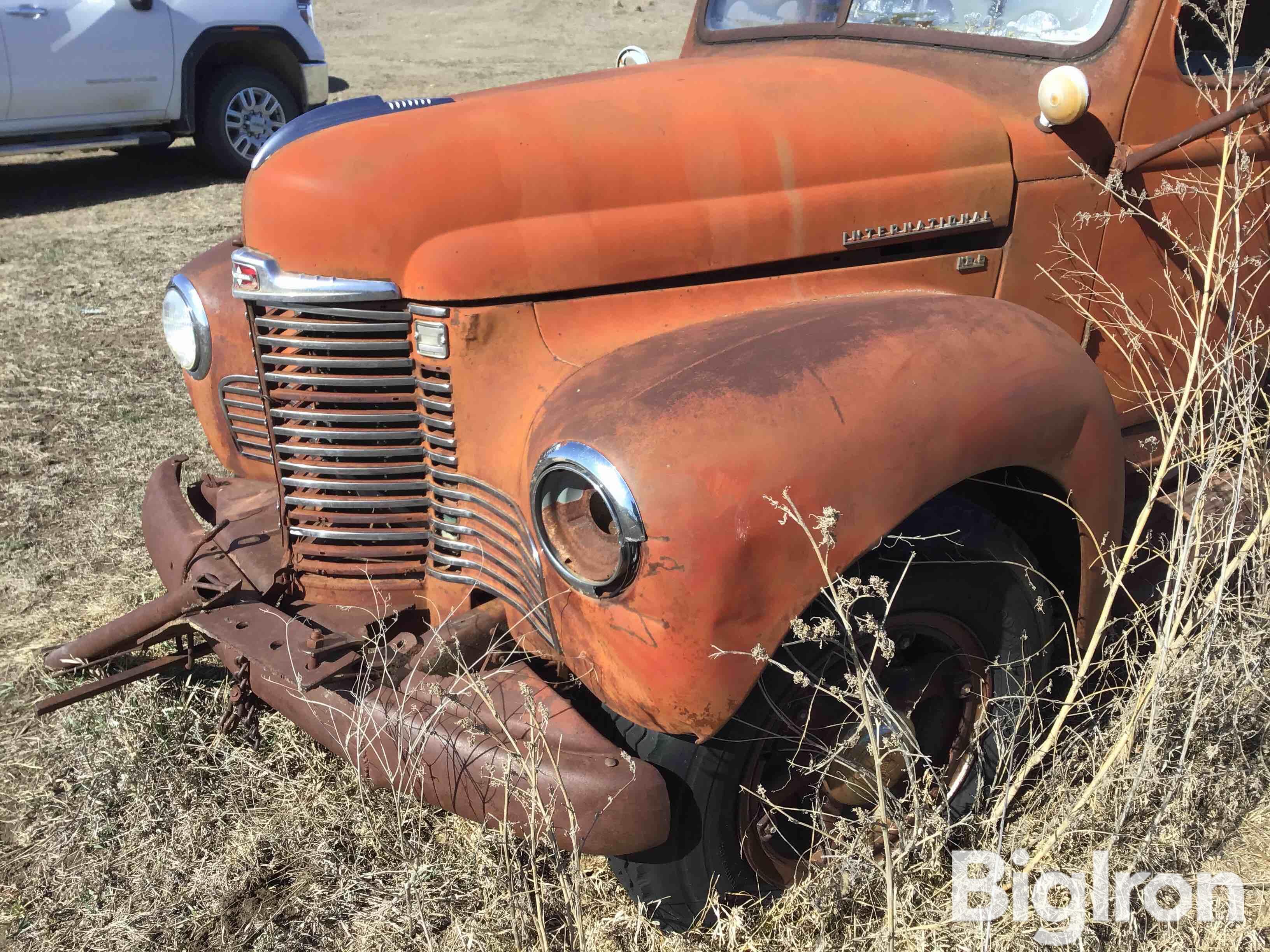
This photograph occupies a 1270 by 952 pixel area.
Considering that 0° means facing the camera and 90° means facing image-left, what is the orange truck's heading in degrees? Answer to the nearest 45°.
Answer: approximately 45°

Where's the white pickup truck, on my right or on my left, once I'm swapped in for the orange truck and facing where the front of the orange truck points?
on my right
